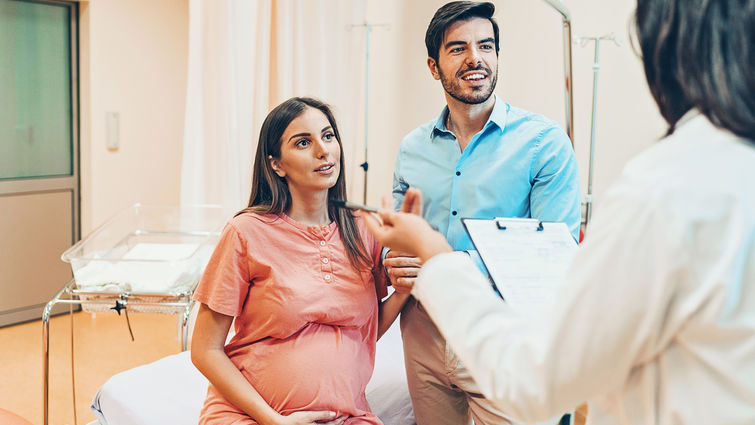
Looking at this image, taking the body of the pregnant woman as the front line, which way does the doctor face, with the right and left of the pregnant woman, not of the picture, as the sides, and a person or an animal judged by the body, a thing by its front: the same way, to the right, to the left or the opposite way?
the opposite way

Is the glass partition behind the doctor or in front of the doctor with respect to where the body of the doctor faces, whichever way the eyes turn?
in front

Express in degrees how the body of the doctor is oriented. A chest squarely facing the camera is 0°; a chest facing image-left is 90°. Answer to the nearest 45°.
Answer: approximately 135°

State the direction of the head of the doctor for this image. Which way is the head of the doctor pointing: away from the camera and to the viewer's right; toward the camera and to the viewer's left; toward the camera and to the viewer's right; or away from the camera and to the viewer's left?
away from the camera and to the viewer's left

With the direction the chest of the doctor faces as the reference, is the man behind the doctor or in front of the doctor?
in front

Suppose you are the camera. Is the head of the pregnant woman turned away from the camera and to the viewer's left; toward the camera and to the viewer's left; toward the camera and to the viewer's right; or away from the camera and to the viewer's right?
toward the camera and to the viewer's right

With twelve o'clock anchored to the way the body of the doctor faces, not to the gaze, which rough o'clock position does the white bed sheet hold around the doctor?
The white bed sheet is roughly at 12 o'clock from the doctor.

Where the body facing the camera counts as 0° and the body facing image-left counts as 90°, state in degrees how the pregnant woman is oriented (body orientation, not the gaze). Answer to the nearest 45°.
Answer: approximately 315°

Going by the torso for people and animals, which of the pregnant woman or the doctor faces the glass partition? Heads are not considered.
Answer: the doctor

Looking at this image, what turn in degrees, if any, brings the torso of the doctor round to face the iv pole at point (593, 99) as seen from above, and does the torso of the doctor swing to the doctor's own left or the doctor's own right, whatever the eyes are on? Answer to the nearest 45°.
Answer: approximately 45° to the doctor's own right
